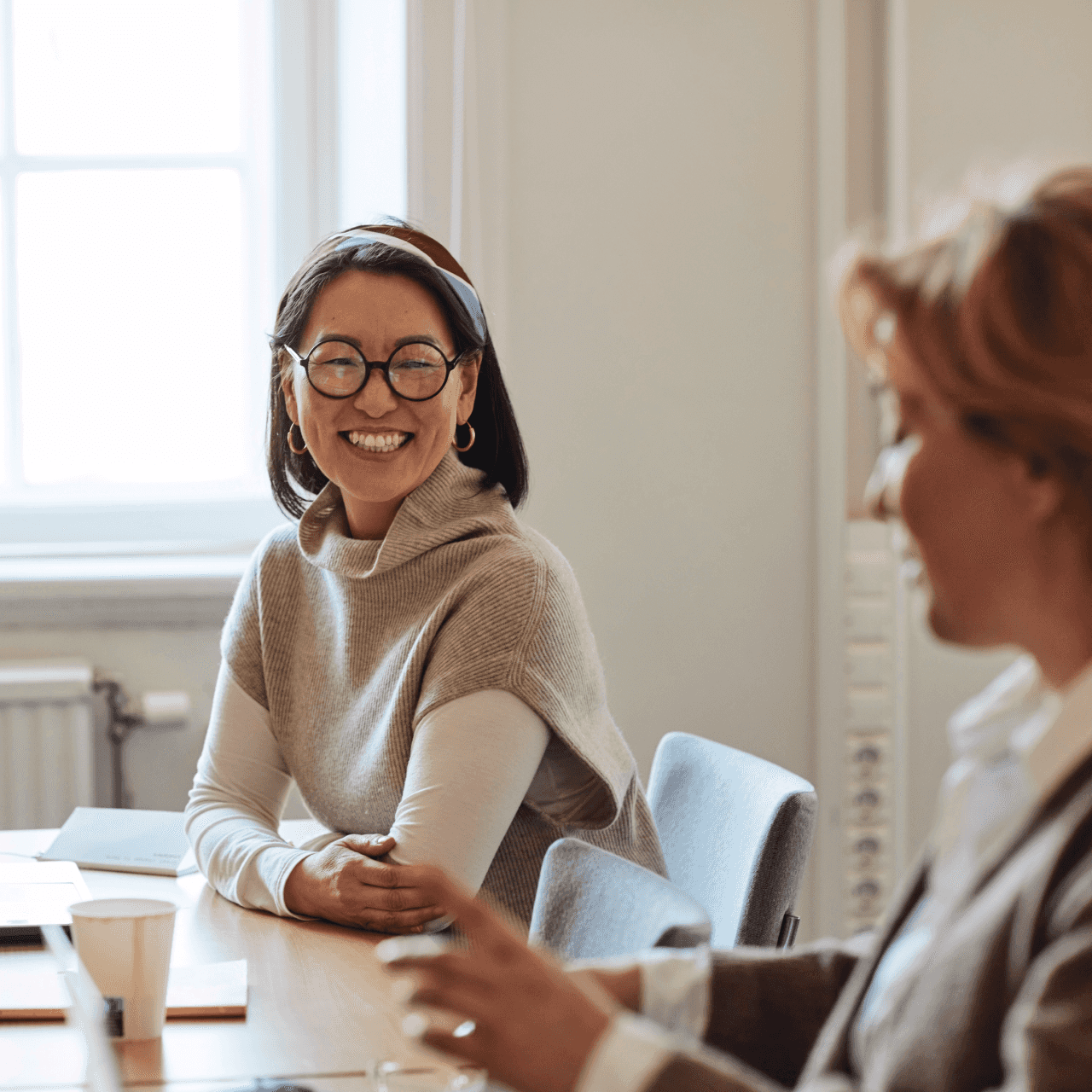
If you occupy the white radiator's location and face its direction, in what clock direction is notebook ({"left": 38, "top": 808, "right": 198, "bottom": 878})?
The notebook is roughly at 12 o'clock from the white radiator.

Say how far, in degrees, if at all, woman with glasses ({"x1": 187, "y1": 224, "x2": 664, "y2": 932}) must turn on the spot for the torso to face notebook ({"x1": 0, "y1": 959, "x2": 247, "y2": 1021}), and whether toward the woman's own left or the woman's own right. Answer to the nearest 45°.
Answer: approximately 45° to the woman's own left

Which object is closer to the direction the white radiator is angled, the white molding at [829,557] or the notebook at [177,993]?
the notebook

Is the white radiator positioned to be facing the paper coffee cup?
yes

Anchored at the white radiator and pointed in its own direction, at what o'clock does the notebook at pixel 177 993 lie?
The notebook is roughly at 12 o'clock from the white radiator.

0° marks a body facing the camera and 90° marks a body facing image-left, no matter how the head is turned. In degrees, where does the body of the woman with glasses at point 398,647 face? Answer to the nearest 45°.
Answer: approximately 45°

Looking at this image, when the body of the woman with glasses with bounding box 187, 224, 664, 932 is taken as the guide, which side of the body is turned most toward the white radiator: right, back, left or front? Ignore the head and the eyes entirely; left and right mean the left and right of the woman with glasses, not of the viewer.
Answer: right

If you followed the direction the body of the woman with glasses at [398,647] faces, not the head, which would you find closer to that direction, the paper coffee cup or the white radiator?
the paper coffee cup

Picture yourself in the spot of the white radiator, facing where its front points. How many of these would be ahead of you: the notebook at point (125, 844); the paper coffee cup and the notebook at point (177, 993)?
3

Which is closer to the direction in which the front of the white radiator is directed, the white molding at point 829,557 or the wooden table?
the wooden table

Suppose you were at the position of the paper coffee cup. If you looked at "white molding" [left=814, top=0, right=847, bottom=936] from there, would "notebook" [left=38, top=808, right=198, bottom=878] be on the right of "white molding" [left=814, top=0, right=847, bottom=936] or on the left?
left

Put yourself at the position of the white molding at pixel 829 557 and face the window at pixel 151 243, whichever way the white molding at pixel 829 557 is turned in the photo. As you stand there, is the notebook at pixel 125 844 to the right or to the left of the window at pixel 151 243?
left

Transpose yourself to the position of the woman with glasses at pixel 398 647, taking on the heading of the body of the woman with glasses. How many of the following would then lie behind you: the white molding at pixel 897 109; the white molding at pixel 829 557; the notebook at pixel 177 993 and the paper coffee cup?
2
